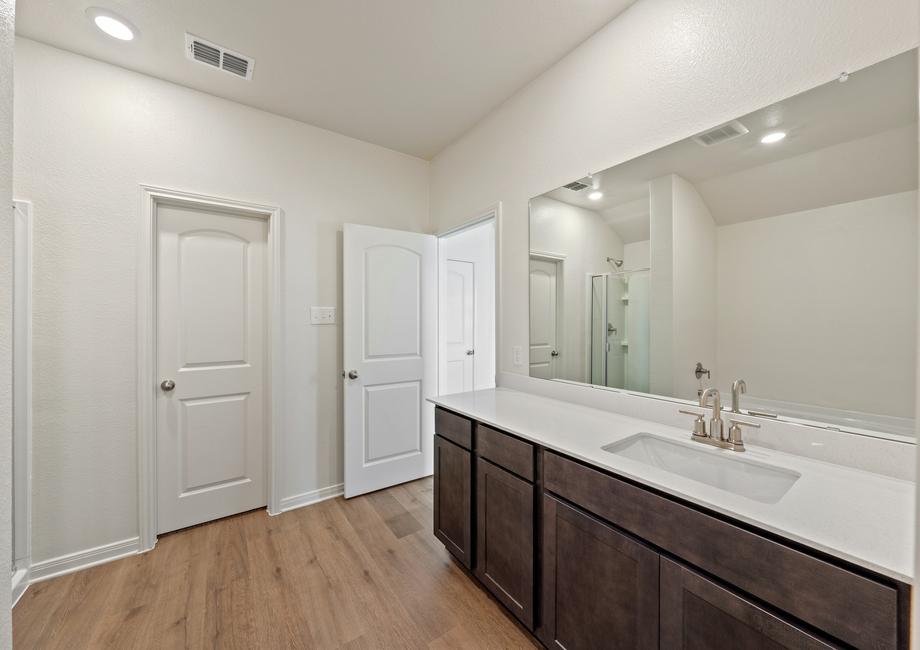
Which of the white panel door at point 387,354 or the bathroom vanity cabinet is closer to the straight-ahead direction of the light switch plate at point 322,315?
the bathroom vanity cabinet

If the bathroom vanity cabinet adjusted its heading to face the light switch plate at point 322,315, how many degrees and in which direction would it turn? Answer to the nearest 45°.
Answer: approximately 45° to its right

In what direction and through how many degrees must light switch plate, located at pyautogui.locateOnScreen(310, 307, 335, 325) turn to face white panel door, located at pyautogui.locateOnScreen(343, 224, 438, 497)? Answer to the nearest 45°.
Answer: approximately 90° to its left

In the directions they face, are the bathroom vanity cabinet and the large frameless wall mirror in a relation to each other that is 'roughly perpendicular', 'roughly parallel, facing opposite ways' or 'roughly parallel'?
roughly parallel

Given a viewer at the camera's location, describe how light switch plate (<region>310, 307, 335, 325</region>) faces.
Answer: facing the viewer

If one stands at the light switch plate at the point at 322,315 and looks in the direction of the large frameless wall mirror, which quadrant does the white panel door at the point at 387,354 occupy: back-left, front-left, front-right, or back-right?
front-left

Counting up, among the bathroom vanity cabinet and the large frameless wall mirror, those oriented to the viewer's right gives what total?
0

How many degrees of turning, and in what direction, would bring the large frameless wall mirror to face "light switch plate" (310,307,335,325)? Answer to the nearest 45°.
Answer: approximately 45° to its right

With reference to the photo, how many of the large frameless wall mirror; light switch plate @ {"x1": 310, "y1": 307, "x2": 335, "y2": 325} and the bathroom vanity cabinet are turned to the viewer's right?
0

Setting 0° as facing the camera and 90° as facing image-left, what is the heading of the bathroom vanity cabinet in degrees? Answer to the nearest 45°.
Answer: approximately 45°

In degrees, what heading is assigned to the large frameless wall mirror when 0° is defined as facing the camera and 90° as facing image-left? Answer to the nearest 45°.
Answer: approximately 45°

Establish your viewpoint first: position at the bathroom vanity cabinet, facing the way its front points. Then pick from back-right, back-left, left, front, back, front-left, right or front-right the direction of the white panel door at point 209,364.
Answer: front-right

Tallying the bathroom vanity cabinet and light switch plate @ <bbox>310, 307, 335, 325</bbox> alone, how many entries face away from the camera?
0

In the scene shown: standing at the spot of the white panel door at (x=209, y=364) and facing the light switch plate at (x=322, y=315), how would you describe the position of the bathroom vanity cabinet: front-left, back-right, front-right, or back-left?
front-right

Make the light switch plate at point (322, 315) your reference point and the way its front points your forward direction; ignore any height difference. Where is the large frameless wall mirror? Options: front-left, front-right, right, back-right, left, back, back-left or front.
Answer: front-left

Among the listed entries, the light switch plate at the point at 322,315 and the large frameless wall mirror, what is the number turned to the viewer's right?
0
